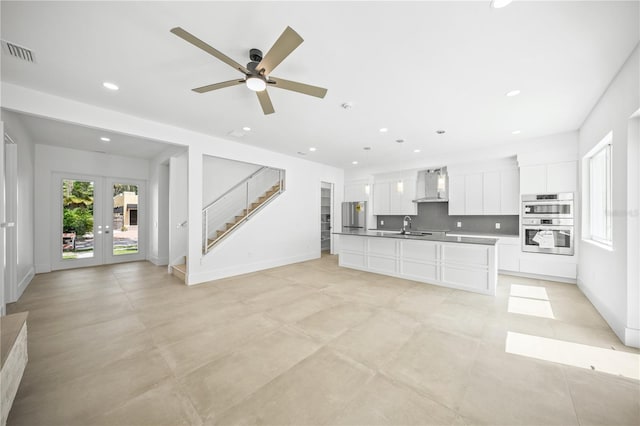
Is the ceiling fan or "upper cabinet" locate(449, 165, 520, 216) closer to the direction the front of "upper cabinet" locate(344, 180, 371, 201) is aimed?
the ceiling fan

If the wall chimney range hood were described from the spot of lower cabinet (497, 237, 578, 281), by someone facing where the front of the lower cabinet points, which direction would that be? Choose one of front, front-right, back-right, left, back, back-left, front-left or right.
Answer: right

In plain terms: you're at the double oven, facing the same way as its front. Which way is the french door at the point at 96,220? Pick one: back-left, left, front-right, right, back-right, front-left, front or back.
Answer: front-right

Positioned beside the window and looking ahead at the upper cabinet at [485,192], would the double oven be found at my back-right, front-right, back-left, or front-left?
front-right

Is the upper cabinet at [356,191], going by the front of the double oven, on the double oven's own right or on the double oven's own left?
on the double oven's own right

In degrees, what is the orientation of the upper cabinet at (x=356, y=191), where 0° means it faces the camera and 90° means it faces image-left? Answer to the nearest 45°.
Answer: approximately 45°

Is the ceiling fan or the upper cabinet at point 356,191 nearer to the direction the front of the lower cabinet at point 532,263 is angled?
the ceiling fan

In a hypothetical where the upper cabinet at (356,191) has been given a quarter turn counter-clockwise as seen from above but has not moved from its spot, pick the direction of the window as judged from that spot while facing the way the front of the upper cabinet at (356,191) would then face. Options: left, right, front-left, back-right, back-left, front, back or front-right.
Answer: front

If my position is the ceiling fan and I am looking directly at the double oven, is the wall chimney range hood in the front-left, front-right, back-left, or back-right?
front-left

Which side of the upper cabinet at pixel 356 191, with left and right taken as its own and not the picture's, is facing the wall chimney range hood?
left

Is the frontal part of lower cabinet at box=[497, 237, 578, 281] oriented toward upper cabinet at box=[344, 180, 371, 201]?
no

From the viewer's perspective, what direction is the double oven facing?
toward the camera

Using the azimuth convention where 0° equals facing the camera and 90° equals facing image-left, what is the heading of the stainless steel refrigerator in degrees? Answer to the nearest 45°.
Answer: approximately 45°

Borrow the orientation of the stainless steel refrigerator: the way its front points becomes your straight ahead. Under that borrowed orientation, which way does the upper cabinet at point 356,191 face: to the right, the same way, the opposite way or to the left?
the same way
